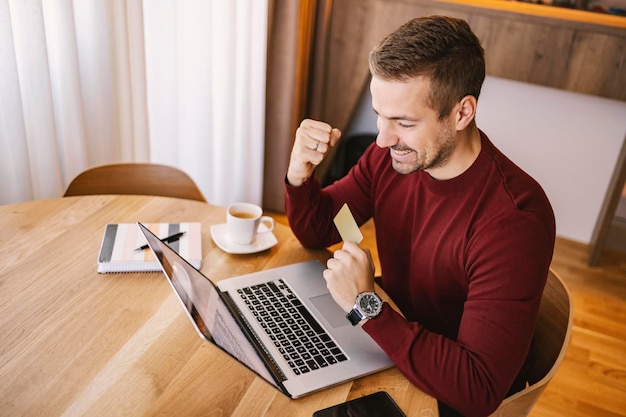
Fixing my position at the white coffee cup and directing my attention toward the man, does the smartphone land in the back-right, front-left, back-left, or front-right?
front-right

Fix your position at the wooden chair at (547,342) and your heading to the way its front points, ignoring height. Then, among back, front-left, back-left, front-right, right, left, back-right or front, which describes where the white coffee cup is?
front-right

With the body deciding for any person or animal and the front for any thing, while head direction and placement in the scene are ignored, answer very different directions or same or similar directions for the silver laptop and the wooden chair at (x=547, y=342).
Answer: very different directions

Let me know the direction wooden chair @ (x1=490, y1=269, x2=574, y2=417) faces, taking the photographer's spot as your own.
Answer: facing the viewer and to the left of the viewer

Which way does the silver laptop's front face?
to the viewer's right

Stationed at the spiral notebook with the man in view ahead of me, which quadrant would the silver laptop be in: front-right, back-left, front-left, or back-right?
front-right

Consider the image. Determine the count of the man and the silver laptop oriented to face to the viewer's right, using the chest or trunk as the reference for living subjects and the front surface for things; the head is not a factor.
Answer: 1

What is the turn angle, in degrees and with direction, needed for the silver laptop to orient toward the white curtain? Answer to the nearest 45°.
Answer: approximately 135° to its left

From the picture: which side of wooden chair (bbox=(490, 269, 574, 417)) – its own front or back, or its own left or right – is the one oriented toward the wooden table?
front

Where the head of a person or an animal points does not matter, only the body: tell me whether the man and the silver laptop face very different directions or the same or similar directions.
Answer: very different directions
